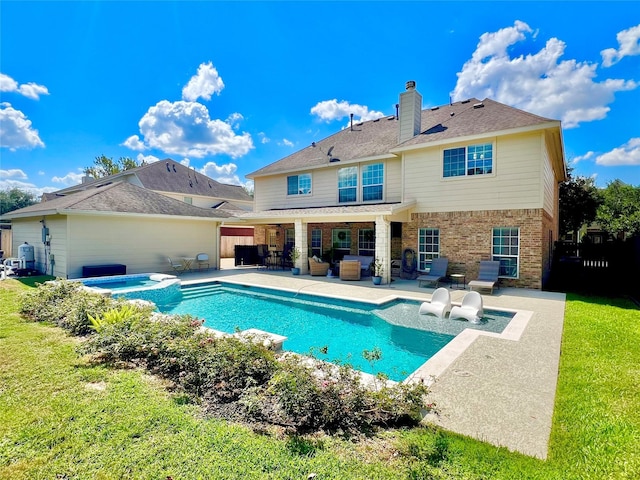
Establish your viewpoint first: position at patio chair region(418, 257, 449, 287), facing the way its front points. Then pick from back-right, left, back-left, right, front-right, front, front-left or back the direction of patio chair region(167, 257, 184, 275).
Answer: front-right

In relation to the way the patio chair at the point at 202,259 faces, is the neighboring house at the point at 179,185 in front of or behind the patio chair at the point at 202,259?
behind

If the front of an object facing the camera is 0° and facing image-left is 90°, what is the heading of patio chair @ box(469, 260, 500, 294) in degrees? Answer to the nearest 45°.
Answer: approximately 45°

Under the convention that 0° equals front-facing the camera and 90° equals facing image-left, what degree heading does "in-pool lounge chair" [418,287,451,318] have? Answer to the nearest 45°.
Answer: approximately 45°

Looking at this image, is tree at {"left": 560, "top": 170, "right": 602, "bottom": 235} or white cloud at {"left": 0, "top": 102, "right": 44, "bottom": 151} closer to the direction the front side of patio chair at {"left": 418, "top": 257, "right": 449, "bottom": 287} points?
the white cloud
